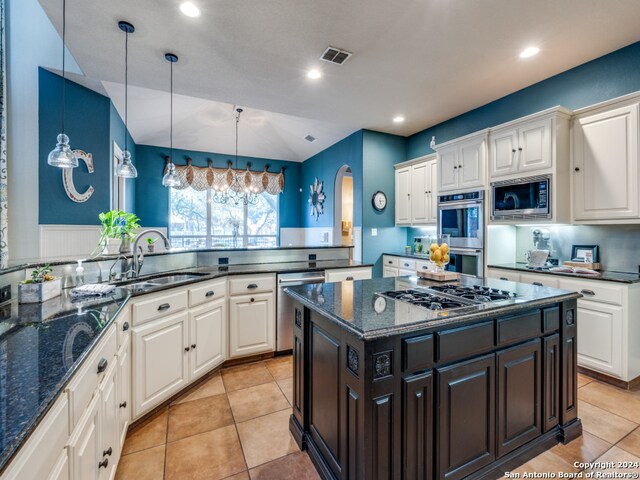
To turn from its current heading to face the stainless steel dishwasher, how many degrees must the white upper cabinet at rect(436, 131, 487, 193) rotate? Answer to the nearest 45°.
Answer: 0° — it already faces it

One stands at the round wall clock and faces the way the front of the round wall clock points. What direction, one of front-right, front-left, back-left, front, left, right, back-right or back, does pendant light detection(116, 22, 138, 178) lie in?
right

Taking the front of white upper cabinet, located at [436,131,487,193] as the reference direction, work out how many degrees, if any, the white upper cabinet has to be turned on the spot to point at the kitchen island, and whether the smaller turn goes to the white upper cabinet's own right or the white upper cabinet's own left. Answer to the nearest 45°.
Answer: approximately 45° to the white upper cabinet's own left

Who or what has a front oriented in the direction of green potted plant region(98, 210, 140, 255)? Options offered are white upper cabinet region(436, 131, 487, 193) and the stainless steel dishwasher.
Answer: the white upper cabinet

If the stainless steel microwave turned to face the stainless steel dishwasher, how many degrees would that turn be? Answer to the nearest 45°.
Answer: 0° — it already faces it

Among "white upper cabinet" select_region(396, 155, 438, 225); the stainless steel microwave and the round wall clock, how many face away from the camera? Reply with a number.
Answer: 0

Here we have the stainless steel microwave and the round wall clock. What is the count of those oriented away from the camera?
0

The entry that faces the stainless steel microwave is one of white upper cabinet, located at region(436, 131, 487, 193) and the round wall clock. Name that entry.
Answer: the round wall clock

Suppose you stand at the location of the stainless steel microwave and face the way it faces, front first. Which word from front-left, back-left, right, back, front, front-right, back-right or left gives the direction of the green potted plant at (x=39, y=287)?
front

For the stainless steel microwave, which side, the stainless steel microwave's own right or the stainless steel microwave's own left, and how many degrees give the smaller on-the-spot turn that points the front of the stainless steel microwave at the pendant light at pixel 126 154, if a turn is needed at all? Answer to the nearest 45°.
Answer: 0° — it already faces it

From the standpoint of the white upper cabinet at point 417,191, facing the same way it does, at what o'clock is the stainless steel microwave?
The stainless steel microwave is roughly at 9 o'clock from the white upper cabinet.

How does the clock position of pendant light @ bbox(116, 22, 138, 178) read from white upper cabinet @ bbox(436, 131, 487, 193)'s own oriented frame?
The pendant light is roughly at 12 o'clock from the white upper cabinet.
